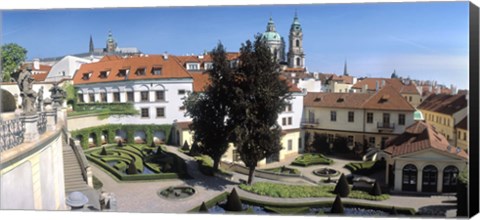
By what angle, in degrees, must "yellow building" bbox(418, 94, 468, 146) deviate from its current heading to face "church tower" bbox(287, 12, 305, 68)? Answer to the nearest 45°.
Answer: approximately 45° to its right

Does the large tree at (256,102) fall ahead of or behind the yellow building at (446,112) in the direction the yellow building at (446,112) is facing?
ahead

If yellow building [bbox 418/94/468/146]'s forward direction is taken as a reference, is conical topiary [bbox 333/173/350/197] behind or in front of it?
in front

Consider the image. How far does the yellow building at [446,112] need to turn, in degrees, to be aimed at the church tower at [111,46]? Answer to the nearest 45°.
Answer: approximately 45° to its right

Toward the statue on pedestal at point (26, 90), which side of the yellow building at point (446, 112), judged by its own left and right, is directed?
front

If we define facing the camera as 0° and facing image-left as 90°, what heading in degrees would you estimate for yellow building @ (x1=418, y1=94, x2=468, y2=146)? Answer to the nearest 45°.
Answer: approximately 45°

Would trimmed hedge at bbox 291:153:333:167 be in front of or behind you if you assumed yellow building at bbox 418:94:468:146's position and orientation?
in front
